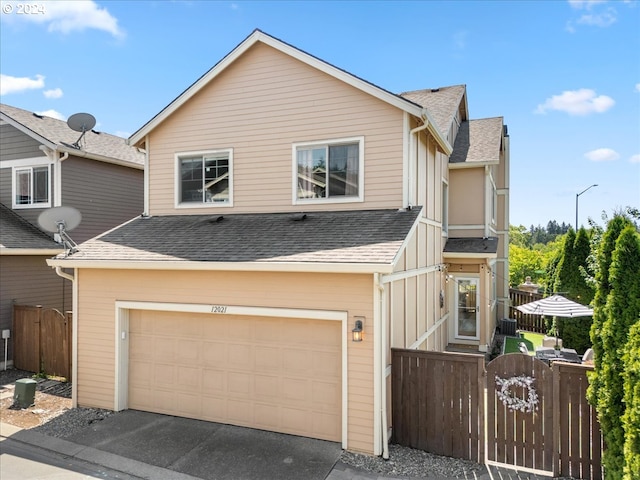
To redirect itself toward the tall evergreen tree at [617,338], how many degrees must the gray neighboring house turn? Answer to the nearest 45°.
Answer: approximately 90° to its left

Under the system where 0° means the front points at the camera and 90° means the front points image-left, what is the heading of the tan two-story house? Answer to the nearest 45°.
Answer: approximately 45°

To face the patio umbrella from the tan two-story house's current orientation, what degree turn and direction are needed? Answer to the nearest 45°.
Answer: approximately 135° to its left

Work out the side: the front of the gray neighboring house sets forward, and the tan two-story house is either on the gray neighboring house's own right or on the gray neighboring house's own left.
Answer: on the gray neighboring house's own left

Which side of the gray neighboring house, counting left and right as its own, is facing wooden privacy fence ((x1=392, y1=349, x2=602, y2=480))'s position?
left

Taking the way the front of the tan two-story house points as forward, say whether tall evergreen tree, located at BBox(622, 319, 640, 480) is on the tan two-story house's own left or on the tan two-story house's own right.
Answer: on the tan two-story house's own left

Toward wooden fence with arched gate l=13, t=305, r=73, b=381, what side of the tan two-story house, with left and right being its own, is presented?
right

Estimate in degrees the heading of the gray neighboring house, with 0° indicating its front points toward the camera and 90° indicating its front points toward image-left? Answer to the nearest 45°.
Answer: approximately 45°

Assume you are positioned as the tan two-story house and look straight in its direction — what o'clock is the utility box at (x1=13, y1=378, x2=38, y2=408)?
The utility box is roughly at 2 o'clock from the tan two-story house.

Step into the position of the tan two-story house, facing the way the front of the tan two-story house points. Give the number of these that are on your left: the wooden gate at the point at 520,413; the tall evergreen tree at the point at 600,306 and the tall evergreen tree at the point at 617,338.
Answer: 3
